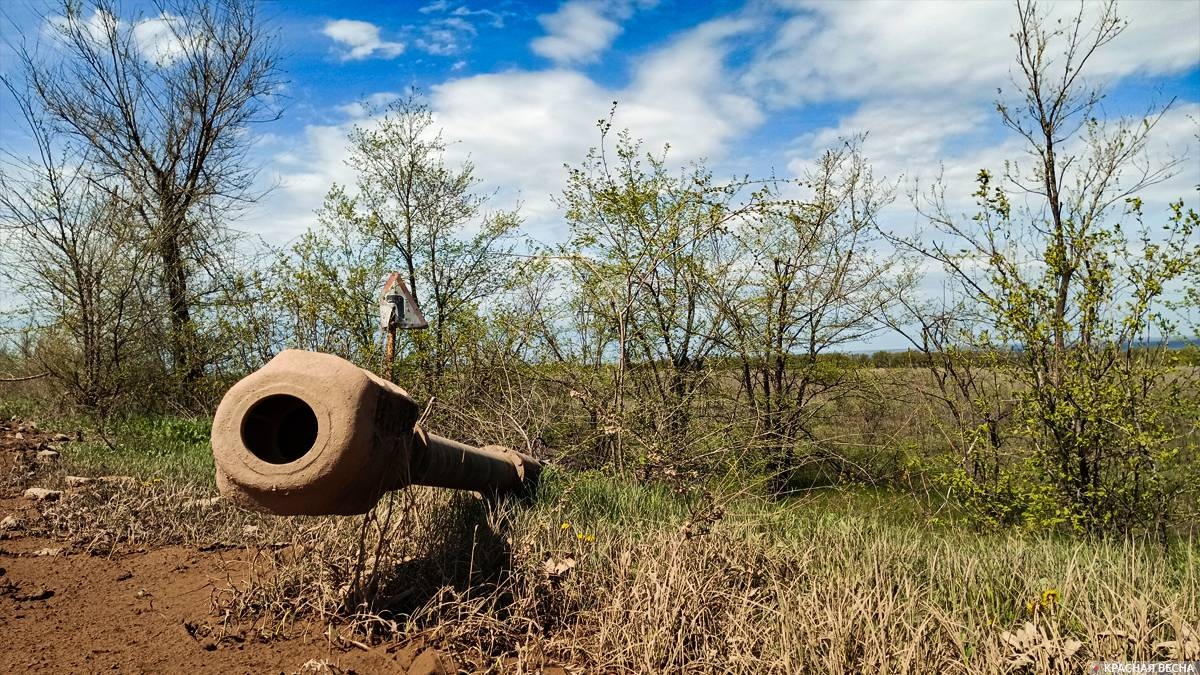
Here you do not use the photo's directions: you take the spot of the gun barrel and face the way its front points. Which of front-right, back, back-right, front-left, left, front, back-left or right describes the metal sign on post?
back-right

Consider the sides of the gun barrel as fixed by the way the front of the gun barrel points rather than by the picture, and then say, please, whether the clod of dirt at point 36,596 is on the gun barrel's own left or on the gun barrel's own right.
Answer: on the gun barrel's own right

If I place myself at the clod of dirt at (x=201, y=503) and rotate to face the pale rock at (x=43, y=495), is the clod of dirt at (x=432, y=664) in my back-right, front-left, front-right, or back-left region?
back-left

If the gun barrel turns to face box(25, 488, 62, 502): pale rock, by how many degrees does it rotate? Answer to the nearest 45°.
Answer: approximately 90° to its right

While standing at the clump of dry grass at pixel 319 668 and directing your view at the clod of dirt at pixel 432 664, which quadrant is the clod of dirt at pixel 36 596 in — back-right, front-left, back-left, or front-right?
back-left

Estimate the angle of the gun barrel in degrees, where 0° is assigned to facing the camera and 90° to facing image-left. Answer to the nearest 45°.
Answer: approximately 45°

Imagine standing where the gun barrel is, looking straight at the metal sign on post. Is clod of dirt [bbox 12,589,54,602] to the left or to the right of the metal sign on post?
left
